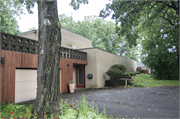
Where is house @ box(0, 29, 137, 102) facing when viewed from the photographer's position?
facing the viewer and to the right of the viewer

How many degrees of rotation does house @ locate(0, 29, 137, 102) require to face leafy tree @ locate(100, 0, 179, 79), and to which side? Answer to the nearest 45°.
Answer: approximately 90° to its left
